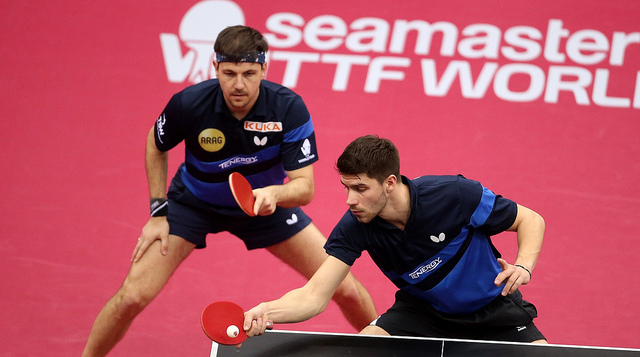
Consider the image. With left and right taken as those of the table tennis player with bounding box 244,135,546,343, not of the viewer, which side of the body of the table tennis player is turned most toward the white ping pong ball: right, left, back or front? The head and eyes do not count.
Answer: front

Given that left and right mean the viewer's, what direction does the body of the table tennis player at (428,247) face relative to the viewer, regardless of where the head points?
facing the viewer and to the left of the viewer
